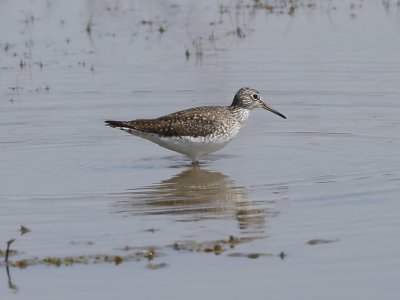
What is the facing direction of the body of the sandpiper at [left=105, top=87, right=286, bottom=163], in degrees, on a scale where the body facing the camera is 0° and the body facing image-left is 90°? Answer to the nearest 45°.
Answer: approximately 270°

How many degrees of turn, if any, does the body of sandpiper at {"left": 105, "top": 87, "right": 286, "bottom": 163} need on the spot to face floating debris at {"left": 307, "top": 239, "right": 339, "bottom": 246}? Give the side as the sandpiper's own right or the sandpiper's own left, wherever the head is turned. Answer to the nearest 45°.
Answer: approximately 90° to the sandpiper's own right

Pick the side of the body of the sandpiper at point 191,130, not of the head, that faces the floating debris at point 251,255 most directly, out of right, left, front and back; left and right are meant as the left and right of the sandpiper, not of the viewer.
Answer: right

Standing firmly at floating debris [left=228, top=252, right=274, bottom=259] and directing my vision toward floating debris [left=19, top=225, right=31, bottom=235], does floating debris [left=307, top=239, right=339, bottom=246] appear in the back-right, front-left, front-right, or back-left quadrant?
back-right

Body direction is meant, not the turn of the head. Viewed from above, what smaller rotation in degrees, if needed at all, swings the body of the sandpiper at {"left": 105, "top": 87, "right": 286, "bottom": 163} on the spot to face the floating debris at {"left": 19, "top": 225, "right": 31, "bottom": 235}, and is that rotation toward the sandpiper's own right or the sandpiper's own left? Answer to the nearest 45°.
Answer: approximately 135° to the sandpiper's own right
